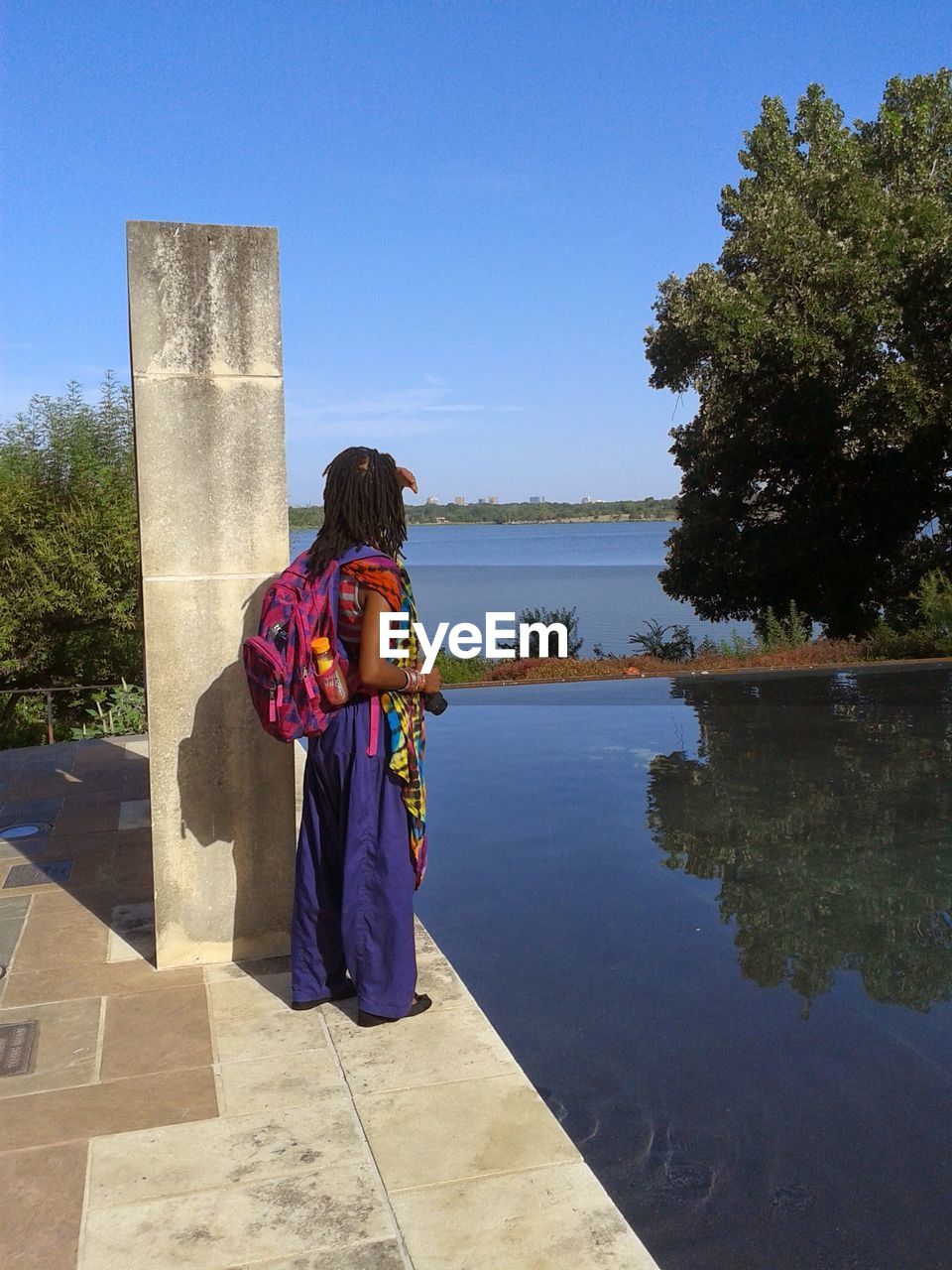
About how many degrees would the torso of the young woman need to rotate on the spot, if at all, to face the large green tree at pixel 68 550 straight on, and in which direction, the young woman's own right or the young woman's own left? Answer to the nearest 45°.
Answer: approximately 45° to the young woman's own left

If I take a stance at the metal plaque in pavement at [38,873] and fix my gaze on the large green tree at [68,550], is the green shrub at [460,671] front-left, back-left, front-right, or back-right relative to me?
front-right

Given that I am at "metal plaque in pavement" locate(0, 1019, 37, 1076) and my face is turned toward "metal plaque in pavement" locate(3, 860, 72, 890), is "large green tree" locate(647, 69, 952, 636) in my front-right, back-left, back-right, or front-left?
front-right

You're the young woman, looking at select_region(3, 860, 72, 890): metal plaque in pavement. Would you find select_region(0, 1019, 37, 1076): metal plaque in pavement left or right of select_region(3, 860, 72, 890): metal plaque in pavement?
left

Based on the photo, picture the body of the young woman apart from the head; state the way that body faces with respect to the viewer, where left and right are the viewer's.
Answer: facing away from the viewer and to the right of the viewer

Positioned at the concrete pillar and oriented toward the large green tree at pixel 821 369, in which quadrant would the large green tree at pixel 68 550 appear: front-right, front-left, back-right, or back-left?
front-left

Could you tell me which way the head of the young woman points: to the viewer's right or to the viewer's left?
to the viewer's right

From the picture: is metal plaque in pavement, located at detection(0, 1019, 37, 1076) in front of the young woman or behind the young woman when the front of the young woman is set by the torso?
behind

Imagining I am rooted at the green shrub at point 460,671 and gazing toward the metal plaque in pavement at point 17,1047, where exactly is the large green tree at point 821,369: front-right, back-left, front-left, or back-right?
back-left

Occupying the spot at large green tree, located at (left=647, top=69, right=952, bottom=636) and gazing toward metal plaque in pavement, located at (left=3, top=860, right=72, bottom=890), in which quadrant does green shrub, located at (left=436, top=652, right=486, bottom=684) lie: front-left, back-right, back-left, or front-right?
front-right

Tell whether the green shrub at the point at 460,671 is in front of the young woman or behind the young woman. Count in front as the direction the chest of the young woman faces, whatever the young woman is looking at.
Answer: in front

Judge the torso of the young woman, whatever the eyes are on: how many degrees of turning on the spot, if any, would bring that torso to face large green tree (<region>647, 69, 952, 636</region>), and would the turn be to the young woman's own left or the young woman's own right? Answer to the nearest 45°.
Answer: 0° — they already face it

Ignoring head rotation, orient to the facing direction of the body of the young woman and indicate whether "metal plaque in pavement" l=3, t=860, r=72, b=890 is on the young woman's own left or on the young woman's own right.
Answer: on the young woman's own left

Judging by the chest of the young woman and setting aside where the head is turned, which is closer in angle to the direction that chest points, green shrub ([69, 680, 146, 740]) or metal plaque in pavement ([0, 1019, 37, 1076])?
the green shrub
